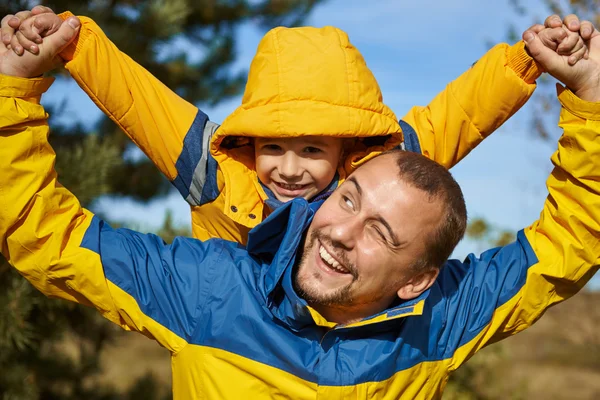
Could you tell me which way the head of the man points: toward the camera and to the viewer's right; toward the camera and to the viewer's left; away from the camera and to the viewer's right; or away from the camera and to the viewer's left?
toward the camera and to the viewer's left

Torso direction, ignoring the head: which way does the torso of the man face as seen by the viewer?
toward the camera

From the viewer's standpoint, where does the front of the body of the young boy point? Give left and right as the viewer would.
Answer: facing the viewer
